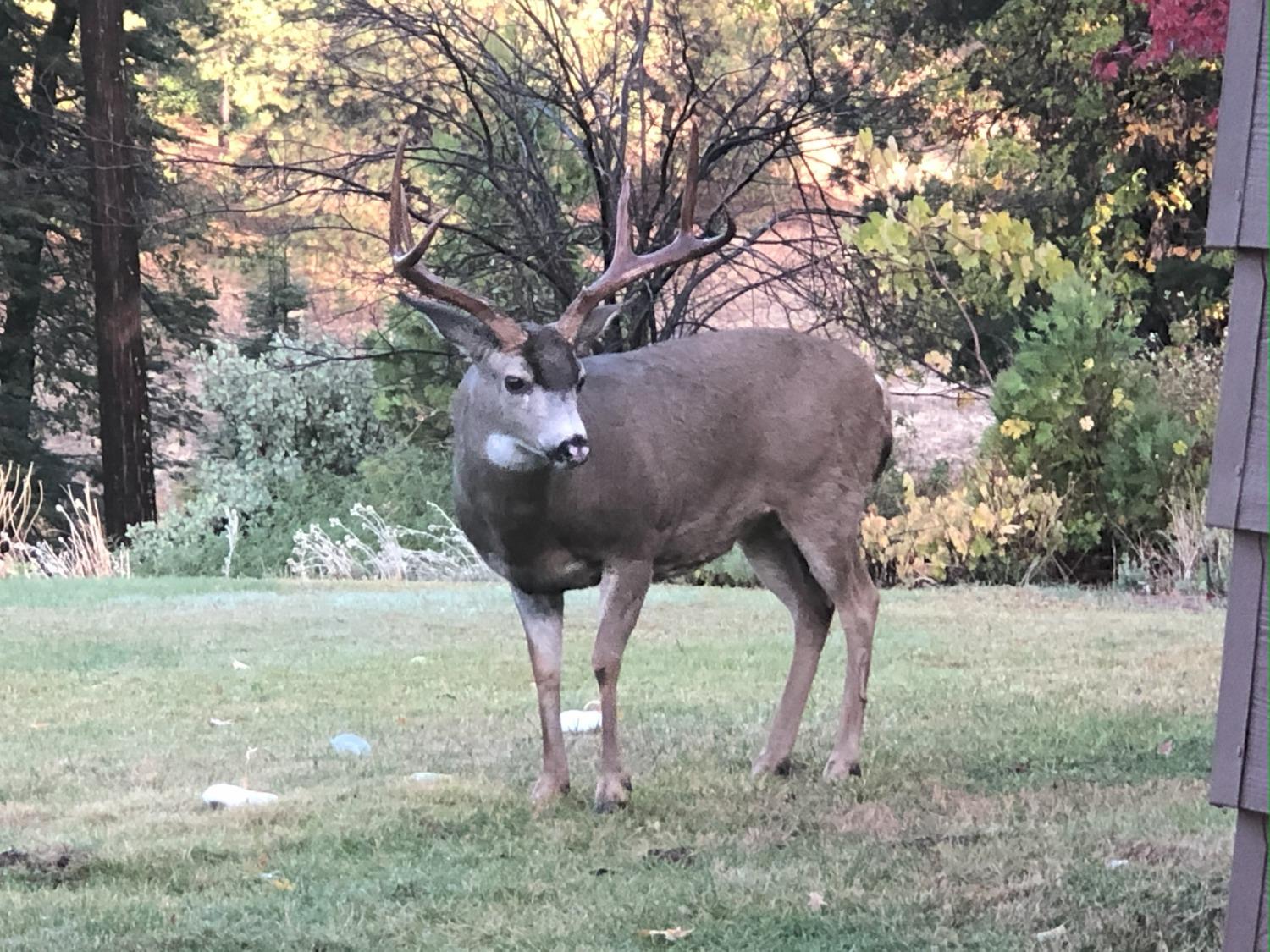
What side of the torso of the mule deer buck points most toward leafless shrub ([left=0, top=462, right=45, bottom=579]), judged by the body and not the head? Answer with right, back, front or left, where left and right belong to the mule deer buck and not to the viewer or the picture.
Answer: right

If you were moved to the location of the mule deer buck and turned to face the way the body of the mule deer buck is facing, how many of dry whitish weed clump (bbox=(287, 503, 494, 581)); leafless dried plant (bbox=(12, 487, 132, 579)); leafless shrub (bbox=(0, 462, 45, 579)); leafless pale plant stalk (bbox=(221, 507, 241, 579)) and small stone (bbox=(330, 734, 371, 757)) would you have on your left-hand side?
0

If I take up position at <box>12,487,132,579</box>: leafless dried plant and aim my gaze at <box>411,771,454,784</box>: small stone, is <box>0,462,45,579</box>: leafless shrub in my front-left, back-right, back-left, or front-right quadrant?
back-right

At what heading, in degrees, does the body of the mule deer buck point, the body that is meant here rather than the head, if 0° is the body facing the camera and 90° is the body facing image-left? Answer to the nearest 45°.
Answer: approximately 45°

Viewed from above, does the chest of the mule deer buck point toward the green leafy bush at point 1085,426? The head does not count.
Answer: no

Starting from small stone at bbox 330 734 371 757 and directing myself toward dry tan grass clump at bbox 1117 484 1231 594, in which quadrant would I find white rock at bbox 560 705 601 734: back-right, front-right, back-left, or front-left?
front-right

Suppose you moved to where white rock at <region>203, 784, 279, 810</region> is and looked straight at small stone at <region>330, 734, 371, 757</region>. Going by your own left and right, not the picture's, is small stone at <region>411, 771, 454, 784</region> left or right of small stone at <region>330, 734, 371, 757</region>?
right

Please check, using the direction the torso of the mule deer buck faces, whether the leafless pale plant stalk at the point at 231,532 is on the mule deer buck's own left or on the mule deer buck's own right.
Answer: on the mule deer buck's own right

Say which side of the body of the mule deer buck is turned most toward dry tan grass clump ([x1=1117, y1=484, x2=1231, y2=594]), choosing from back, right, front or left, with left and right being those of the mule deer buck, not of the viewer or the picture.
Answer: back

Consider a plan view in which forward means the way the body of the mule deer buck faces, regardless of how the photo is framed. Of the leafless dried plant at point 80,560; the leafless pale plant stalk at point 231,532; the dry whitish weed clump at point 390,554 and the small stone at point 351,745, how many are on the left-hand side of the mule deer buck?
0

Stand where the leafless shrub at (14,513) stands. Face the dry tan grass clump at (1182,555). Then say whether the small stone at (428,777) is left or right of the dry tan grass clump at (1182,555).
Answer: right

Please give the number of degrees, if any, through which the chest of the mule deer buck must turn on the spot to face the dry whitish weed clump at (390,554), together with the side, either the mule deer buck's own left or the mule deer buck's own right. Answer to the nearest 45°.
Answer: approximately 135° to the mule deer buck's own right
